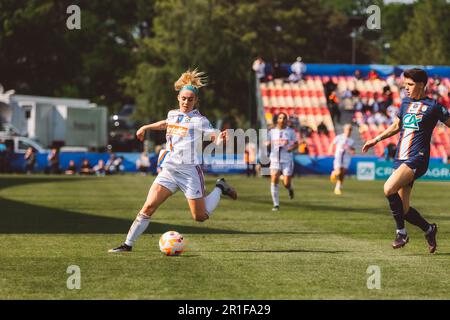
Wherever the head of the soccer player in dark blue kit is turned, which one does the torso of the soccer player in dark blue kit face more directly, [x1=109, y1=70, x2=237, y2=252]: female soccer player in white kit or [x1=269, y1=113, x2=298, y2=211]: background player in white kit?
the female soccer player in white kit

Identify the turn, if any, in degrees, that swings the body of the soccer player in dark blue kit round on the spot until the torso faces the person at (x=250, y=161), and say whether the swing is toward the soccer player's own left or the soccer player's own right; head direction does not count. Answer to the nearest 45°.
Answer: approximately 135° to the soccer player's own right

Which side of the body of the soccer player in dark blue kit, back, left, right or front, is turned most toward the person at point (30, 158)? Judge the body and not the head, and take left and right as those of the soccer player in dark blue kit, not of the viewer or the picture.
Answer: right

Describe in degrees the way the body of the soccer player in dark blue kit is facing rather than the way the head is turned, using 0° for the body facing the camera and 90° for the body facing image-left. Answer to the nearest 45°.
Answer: approximately 45°

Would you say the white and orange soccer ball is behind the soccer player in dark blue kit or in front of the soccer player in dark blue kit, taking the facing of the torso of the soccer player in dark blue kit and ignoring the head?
in front

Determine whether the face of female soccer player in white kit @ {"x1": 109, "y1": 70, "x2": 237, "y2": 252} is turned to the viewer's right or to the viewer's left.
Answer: to the viewer's left

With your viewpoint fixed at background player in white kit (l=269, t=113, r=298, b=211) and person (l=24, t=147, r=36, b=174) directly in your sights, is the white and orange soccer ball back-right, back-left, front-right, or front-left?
back-left
